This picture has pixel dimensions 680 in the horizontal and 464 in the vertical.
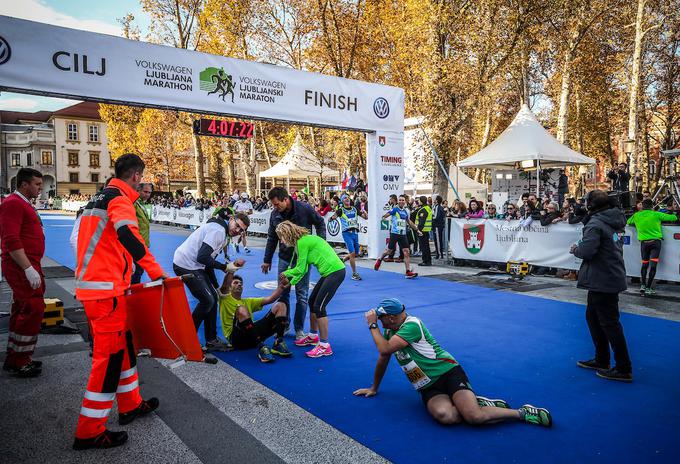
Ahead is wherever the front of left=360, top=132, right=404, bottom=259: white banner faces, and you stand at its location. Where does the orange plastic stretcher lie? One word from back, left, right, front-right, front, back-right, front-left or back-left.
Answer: front-right

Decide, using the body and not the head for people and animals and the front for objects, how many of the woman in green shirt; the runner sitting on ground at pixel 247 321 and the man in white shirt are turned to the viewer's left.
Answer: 1

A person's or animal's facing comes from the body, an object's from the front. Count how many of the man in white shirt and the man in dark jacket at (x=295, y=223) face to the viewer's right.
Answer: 1

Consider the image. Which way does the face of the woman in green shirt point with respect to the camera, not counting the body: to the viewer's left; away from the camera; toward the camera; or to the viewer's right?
to the viewer's left

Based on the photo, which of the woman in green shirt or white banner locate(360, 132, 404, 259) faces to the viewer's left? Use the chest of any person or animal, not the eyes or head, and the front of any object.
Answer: the woman in green shirt

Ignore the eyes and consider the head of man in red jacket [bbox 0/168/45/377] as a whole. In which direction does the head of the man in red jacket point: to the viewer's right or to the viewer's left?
to the viewer's right

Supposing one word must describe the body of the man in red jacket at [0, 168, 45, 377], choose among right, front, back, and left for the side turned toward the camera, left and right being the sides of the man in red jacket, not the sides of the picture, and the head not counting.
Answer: right

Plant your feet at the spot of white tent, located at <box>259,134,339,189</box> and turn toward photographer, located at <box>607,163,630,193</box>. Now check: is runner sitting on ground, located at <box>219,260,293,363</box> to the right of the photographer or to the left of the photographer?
right

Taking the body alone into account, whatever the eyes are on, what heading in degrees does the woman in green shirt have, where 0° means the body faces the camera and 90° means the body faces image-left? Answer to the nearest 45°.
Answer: approximately 90°

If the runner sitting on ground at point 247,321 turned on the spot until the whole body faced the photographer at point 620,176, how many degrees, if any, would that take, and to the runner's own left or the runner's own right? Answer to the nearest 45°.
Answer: approximately 90° to the runner's own left

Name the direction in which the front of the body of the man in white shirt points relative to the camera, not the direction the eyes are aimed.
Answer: to the viewer's right

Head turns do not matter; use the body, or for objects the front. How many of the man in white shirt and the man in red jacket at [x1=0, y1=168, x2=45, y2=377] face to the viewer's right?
2

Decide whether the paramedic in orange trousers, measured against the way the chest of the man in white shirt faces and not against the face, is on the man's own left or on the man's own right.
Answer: on the man's own right

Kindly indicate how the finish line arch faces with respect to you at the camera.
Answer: facing the viewer and to the right of the viewer

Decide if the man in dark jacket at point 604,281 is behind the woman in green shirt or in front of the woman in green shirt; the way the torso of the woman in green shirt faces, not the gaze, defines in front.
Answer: behind
